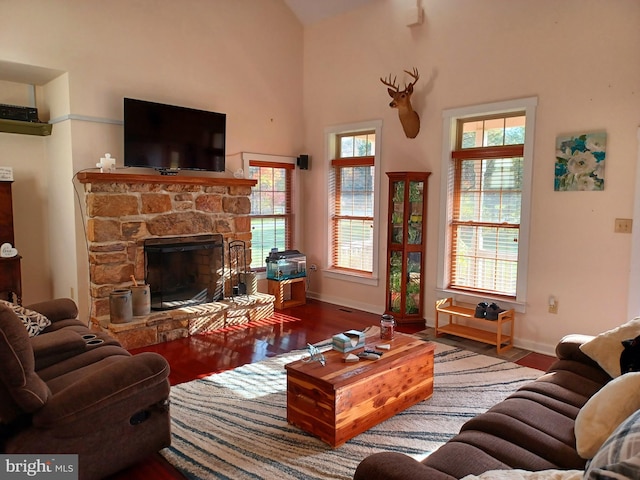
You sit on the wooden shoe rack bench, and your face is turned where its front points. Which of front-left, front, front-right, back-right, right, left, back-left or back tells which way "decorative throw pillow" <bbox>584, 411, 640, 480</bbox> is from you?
front-left

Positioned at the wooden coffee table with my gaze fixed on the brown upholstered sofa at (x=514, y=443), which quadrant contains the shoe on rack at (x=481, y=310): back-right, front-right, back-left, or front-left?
back-left

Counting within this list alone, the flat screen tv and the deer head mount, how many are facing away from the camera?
0

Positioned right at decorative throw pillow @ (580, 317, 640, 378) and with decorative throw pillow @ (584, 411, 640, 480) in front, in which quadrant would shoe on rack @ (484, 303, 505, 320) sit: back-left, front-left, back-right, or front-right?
back-right

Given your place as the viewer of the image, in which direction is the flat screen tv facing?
facing the viewer and to the right of the viewer

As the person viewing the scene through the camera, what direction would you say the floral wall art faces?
facing the viewer

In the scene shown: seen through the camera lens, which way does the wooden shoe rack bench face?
facing the viewer and to the left of the viewer

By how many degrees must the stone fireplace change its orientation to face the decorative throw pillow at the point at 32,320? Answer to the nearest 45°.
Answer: approximately 90° to its right

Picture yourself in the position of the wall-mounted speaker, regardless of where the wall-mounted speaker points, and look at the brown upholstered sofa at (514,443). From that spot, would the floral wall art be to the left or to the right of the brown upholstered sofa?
left

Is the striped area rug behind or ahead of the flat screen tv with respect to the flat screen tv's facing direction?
ahead

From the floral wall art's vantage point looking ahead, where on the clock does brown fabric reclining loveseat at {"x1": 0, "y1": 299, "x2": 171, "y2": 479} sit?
The brown fabric reclining loveseat is roughly at 1 o'clock from the floral wall art.

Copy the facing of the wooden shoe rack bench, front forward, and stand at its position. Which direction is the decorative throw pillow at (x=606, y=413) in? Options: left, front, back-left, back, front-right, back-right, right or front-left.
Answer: front-left

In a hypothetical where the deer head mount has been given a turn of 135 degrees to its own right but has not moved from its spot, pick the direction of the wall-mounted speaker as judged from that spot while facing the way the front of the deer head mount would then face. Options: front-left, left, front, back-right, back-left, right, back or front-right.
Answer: front-left

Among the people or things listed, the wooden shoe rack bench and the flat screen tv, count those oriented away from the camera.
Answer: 0

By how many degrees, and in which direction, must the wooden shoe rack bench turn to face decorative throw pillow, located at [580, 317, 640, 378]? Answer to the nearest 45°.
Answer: approximately 45° to its left

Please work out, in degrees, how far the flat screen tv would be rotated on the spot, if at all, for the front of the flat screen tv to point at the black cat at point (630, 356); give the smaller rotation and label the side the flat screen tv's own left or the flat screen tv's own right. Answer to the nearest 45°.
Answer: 0° — it already faces it

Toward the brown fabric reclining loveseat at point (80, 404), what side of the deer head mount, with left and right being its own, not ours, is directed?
front

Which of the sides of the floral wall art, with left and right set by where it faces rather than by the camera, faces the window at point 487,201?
right
